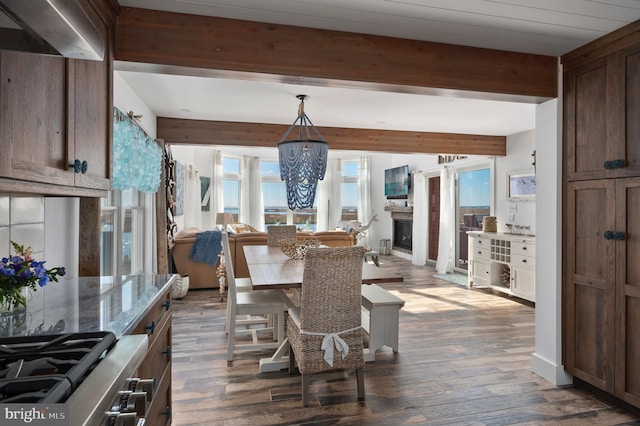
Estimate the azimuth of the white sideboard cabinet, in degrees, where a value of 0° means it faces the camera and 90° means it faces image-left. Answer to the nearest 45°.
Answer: approximately 45°

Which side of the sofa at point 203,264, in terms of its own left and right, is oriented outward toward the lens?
back

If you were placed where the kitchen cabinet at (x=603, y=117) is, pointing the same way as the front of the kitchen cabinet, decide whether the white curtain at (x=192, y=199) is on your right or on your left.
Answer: on your right

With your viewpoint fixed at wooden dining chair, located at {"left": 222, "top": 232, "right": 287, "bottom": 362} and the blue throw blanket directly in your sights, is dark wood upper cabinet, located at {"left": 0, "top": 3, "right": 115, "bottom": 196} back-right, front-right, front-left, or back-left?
back-left

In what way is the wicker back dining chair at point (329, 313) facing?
away from the camera

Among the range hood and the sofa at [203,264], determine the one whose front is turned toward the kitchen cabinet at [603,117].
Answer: the range hood

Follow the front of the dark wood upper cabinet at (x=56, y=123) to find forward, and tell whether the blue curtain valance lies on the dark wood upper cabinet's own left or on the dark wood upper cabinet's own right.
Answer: on the dark wood upper cabinet's own left

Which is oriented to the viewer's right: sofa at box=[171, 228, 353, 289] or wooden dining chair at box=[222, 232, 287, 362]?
the wooden dining chair

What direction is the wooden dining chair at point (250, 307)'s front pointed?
to the viewer's right

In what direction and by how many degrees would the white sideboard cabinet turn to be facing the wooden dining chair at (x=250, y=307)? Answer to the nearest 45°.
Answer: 0° — it already faces it

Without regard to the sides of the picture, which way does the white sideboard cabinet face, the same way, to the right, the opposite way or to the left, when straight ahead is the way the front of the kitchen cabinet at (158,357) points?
the opposite way

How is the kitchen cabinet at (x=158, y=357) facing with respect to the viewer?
to the viewer's right
